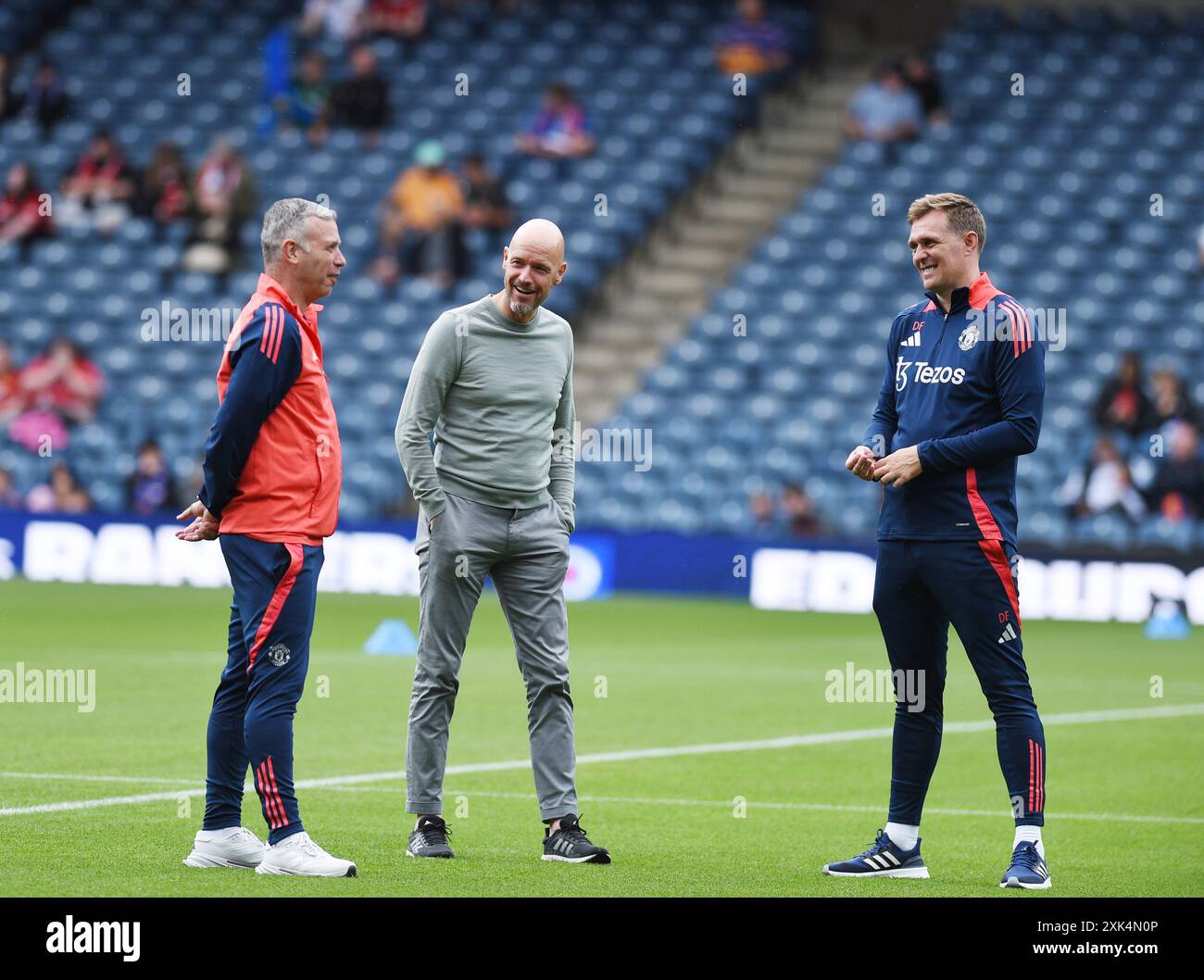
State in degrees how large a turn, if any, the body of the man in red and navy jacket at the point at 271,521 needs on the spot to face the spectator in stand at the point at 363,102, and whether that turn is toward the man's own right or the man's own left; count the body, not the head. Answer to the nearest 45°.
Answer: approximately 90° to the man's own left

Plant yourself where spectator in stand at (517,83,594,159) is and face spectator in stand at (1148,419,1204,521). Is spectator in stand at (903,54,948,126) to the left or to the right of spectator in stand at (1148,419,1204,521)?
left

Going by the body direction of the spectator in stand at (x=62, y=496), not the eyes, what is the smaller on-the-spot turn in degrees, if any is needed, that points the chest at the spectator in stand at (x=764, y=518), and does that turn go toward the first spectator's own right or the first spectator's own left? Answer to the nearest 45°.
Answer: approximately 45° to the first spectator's own left

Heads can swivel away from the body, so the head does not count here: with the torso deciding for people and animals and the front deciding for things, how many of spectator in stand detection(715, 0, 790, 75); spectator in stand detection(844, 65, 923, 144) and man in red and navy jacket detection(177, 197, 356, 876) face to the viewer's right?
1

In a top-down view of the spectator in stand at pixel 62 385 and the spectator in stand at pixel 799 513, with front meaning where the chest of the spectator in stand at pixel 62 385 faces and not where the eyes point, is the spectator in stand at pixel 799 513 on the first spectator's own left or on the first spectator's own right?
on the first spectator's own left

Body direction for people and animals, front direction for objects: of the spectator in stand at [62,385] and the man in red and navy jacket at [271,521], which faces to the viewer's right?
the man in red and navy jacket

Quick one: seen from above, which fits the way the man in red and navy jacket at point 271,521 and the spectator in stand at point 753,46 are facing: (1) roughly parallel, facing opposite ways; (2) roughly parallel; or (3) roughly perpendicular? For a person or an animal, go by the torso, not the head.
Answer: roughly perpendicular

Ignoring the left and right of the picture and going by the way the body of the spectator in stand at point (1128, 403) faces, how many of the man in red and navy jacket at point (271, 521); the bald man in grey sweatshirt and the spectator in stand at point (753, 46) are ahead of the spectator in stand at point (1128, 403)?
2

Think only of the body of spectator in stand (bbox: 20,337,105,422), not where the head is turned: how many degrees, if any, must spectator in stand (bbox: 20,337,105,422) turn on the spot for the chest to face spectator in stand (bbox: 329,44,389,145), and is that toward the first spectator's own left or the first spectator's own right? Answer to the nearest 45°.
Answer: approximately 135° to the first spectator's own left
